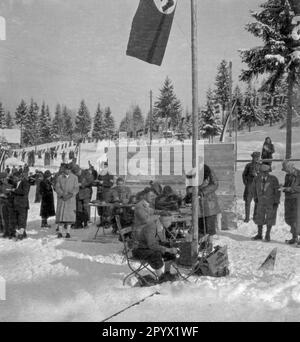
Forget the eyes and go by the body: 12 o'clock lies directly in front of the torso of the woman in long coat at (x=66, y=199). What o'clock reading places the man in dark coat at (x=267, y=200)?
The man in dark coat is roughly at 10 o'clock from the woman in long coat.

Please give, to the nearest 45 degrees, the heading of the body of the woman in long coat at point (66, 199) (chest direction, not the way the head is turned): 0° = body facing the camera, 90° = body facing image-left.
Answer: approximately 0°

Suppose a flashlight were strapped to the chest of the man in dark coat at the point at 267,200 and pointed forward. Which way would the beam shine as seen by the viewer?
toward the camera

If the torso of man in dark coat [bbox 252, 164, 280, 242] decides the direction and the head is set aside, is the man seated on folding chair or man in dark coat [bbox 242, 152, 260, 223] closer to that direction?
the man seated on folding chair

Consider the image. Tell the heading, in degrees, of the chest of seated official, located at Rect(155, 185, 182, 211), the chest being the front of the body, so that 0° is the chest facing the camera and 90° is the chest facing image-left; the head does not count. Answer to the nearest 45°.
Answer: approximately 45°

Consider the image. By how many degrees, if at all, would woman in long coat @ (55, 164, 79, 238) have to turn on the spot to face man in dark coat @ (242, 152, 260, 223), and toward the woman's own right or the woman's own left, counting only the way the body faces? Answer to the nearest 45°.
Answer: approximately 90° to the woman's own left

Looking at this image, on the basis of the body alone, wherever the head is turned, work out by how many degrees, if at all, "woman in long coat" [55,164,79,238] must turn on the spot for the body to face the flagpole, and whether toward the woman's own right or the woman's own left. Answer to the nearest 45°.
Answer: approximately 45° to the woman's own left

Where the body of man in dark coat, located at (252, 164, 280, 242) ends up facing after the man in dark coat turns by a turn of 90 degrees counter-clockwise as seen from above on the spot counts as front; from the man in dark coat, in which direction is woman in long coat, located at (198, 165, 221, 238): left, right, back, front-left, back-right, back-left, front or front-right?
back-right

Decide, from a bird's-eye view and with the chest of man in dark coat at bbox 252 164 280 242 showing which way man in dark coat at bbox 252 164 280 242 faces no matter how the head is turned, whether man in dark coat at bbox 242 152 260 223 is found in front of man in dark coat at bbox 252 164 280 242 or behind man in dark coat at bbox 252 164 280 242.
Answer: behind

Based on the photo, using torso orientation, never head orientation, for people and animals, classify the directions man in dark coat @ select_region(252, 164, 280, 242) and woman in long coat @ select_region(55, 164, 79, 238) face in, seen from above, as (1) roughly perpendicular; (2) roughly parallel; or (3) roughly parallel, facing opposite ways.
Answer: roughly parallel

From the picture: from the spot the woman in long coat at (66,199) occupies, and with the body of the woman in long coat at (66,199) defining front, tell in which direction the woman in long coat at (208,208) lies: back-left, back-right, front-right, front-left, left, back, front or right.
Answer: front-left
